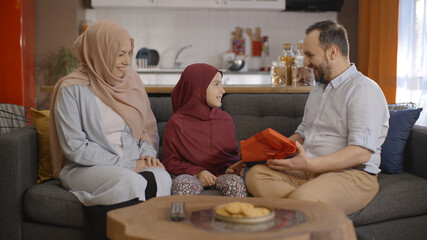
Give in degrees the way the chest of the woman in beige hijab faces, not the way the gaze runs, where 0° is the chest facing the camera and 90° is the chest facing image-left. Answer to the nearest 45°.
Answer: approximately 315°

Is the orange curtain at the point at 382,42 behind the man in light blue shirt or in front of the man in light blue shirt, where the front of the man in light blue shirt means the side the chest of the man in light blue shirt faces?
behind

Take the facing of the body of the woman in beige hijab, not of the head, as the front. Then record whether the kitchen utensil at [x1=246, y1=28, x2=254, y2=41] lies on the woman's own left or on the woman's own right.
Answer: on the woman's own left

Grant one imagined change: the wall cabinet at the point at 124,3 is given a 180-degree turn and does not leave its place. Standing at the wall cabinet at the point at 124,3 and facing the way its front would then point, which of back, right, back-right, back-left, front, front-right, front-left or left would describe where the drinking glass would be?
back

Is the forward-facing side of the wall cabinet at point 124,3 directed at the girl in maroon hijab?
yes

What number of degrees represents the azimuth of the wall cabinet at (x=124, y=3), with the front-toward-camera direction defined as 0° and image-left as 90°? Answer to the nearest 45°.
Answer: approximately 0°

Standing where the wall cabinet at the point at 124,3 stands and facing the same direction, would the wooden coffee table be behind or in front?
in front

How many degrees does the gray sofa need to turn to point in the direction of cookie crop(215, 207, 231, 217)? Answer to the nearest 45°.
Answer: approximately 45° to its left

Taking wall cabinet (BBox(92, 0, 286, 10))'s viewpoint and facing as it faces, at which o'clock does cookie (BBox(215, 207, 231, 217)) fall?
The cookie is roughly at 12 o'clock from the wall cabinet.

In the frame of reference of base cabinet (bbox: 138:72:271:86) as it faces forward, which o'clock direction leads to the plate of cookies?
The plate of cookies is roughly at 12 o'clock from the base cabinet.

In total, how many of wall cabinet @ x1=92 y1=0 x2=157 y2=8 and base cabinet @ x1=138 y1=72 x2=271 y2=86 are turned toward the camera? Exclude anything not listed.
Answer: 2

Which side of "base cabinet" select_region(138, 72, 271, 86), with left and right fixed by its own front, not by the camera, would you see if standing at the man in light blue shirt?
front

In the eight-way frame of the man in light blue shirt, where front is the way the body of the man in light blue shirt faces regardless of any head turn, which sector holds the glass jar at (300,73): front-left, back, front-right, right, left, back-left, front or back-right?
back-right

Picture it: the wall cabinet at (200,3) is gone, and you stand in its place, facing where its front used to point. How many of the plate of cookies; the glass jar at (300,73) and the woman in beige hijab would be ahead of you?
3
